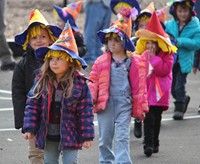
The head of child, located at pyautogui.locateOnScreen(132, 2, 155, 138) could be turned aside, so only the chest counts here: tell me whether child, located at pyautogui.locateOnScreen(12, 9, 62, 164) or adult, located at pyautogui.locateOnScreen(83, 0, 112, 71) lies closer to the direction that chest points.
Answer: the child

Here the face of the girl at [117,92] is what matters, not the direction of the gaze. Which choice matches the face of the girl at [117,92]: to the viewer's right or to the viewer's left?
to the viewer's left

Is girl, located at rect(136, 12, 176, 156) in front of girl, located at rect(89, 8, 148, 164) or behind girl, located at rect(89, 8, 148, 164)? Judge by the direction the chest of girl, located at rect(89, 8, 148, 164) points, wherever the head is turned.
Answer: behind

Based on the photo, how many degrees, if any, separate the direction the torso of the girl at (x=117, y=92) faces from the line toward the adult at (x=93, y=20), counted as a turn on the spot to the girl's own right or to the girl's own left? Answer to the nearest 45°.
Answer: approximately 180°

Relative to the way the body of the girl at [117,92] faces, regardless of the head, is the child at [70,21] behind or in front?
behind

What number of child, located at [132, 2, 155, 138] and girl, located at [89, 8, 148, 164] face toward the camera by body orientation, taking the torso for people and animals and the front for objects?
2

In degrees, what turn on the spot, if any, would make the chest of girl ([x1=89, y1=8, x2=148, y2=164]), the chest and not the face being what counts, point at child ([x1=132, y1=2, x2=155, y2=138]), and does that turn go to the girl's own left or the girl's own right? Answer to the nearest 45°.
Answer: approximately 180°
